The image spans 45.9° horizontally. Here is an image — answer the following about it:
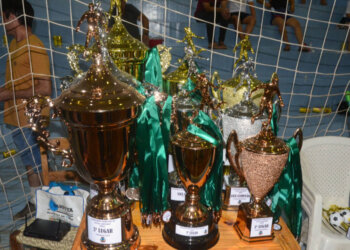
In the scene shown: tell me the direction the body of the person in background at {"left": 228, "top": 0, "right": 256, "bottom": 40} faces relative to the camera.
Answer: toward the camera

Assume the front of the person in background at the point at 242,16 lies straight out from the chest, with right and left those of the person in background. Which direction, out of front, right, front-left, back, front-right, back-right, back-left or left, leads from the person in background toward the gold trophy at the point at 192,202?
front

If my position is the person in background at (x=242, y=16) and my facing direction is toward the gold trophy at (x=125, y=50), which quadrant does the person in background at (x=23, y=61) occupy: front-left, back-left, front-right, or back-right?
front-right

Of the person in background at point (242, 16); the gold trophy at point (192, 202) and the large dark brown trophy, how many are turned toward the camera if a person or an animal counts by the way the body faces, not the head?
3

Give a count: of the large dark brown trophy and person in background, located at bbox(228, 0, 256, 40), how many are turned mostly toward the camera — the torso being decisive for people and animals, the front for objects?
2

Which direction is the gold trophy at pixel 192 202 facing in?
toward the camera

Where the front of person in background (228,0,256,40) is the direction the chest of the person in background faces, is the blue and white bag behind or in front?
in front

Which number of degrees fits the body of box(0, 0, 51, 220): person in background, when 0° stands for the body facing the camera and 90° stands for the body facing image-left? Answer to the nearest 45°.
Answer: approximately 45°
